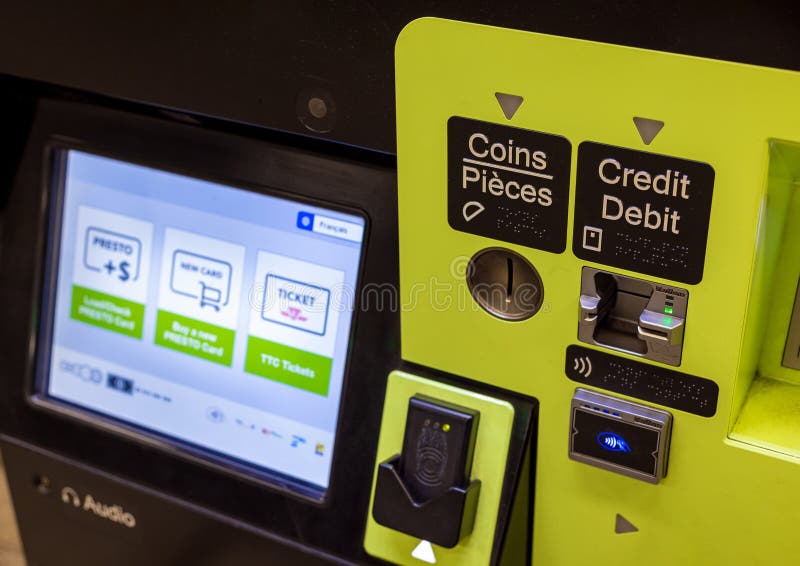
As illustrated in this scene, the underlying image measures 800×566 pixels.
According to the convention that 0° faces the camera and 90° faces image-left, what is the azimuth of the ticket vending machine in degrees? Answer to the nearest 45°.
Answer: approximately 45°
